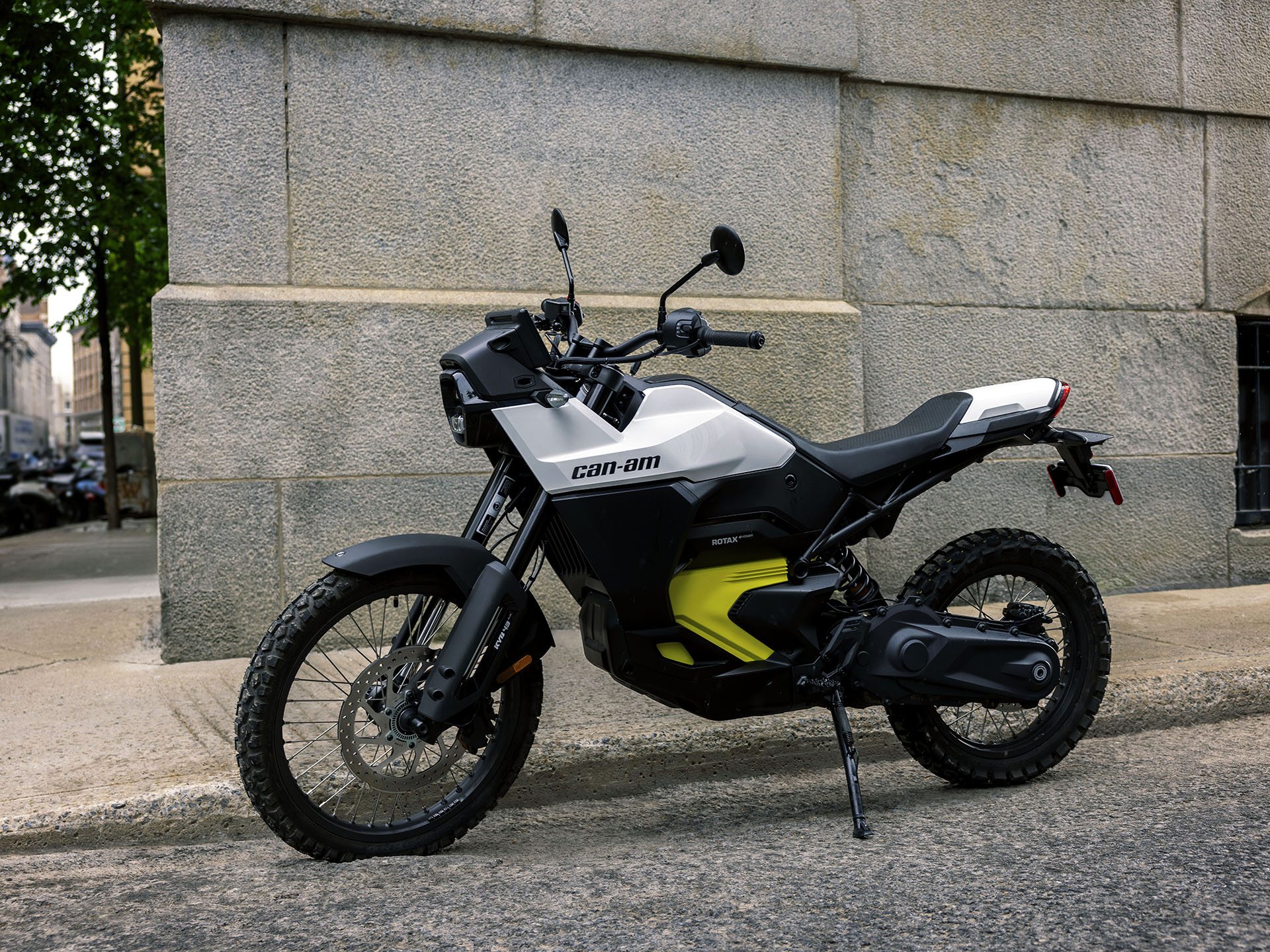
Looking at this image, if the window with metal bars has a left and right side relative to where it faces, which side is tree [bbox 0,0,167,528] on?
on its right

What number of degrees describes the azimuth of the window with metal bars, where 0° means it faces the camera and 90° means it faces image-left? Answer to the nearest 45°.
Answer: approximately 0°

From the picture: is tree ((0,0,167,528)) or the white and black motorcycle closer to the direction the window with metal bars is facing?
the white and black motorcycle

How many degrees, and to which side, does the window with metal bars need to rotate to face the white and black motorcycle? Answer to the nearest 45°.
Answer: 0° — it already faces it
